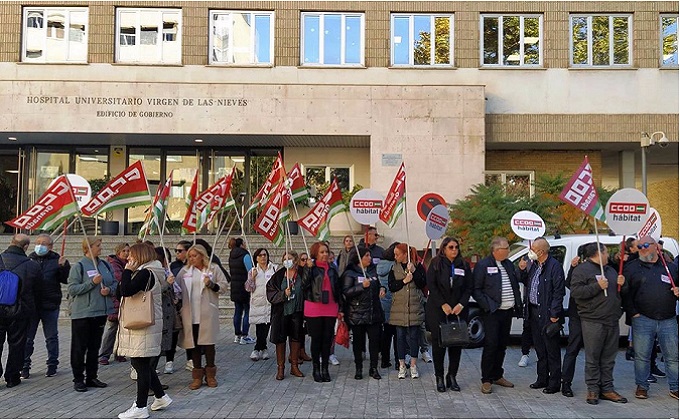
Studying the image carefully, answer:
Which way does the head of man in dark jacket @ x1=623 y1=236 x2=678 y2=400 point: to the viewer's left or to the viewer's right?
to the viewer's left

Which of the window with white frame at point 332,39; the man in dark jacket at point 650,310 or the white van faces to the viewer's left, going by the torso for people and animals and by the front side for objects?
the white van

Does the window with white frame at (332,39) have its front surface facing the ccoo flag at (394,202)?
yes

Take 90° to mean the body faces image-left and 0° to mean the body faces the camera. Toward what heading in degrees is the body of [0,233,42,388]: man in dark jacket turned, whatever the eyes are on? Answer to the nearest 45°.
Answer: approximately 225°

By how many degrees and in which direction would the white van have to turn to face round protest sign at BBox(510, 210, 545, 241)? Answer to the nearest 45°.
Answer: approximately 45° to its left

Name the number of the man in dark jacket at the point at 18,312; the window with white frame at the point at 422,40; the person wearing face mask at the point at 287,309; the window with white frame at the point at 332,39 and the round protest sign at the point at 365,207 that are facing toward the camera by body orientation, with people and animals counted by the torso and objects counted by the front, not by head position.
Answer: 4

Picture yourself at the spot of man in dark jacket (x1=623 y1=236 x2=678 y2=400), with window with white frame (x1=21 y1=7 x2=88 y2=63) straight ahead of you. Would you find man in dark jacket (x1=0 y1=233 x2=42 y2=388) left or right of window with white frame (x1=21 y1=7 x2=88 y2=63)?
left

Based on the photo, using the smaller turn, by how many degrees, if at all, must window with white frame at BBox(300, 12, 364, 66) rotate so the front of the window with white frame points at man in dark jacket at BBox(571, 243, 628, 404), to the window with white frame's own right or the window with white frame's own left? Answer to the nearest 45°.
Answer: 0° — it already faces them
